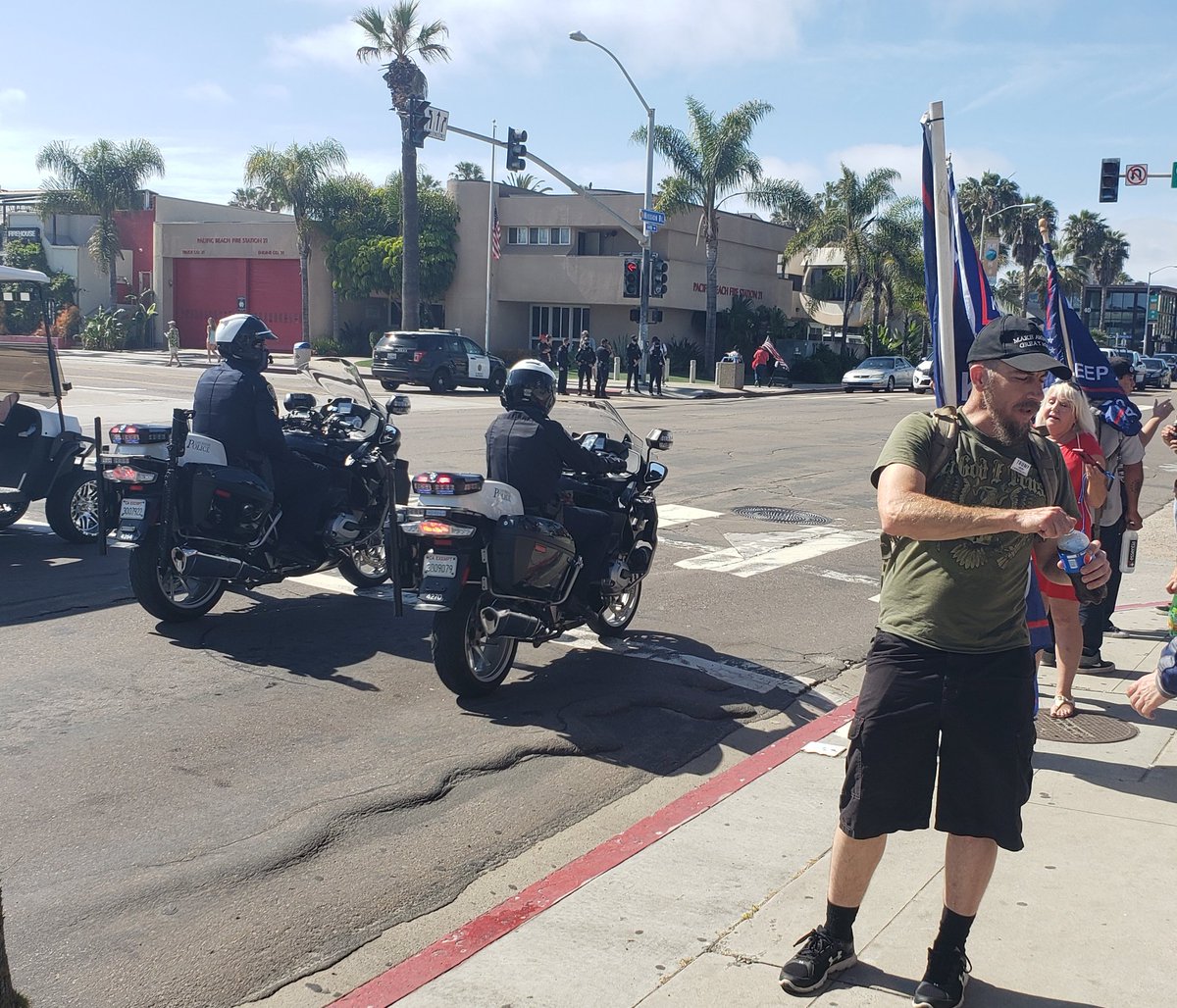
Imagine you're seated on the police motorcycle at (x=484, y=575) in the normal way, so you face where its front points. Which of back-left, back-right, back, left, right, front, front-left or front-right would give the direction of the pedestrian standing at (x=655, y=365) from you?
front-left

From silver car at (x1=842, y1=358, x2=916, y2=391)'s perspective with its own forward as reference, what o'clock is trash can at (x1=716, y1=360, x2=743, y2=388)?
The trash can is roughly at 12 o'clock from the silver car.

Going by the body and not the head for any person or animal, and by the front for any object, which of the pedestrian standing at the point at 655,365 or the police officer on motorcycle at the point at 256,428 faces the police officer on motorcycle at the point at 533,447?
the pedestrian standing

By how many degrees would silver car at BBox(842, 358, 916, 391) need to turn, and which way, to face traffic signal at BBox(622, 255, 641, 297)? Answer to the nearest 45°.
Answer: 0° — it already faces it

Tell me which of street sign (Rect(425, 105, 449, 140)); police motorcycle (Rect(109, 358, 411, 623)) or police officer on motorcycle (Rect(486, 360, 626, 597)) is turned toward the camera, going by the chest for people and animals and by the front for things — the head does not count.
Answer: the street sign

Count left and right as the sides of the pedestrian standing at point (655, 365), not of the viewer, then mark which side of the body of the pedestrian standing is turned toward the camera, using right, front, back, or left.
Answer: front

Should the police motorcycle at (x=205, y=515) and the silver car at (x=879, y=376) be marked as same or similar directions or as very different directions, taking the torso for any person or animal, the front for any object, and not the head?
very different directions

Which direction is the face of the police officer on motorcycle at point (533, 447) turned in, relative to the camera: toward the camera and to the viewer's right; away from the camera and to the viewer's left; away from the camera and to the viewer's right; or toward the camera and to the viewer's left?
away from the camera and to the viewer's right

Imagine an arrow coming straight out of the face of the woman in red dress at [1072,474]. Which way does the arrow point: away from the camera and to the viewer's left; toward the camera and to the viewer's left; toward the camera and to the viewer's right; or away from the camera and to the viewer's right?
toward the camera and to the viewer's left

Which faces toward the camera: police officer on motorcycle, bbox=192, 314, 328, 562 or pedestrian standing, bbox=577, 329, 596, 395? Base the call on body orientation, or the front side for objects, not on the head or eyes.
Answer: the pedestrian standing

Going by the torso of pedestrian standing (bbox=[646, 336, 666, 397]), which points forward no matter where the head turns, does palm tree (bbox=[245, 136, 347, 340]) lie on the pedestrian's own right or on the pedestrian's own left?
on the pedestrian's own right

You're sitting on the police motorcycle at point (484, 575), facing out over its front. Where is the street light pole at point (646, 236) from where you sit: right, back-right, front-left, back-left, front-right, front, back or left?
front-left

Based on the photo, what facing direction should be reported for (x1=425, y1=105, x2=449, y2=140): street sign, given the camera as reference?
facing the viewer

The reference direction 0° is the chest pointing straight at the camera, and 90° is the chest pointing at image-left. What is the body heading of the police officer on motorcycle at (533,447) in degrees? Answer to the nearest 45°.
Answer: approximately 225°

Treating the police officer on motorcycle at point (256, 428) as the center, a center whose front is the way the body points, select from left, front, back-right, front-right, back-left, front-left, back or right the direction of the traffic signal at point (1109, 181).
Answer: front
